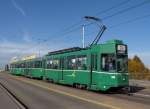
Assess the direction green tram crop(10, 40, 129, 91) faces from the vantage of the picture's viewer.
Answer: facing the viewer and to the right of the viewer
